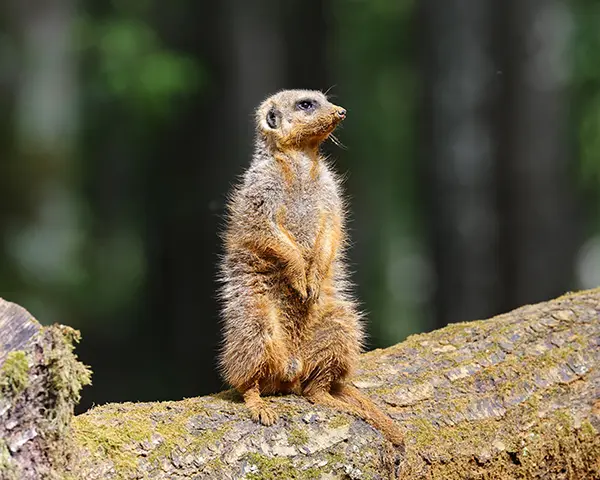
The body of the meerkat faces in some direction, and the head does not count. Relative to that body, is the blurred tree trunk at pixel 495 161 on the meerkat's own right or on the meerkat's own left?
on the meerkat's own left

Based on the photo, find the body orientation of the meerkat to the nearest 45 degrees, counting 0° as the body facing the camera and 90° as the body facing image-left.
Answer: approximately 315°

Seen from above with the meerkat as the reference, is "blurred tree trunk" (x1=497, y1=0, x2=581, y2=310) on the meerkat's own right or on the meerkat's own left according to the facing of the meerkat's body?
on the meerkat's own left
